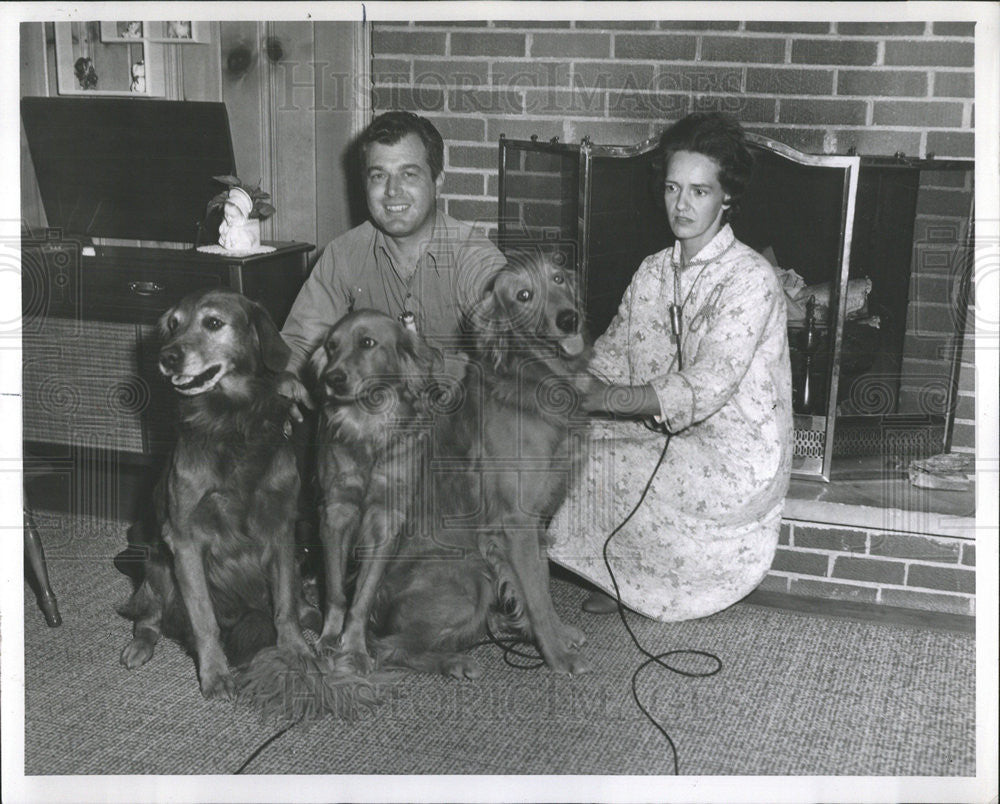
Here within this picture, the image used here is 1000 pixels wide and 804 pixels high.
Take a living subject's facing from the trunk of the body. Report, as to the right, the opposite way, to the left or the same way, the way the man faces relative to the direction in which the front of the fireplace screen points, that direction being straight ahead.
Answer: the same way

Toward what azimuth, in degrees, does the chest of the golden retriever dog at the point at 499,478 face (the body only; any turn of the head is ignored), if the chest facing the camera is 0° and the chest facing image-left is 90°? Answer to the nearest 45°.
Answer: approximately 315°

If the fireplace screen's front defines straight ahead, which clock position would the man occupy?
The man is roughly at 2 o'clock from the fireplace screen.

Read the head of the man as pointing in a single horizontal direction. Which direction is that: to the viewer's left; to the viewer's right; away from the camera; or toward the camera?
toward the camera

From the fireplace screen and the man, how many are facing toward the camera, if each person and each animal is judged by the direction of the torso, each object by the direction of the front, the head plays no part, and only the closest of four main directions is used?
2

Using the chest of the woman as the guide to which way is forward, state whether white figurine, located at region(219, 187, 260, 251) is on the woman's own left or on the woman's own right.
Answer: on the woman's own right

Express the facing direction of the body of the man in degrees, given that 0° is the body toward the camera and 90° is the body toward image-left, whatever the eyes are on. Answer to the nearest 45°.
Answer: approximately 0°

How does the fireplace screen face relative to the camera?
toward the camera

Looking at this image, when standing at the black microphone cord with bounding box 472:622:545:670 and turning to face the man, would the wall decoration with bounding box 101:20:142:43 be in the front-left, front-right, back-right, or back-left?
front-left

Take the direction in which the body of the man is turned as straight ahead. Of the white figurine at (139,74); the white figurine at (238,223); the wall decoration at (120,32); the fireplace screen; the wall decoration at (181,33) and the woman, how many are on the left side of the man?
2

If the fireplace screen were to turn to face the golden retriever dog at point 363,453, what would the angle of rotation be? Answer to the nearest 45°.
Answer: approximately 45° to its right

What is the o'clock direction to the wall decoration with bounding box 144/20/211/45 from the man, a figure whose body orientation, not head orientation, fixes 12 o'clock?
The wall decoration is roughly at 4 o'clock from the man.
